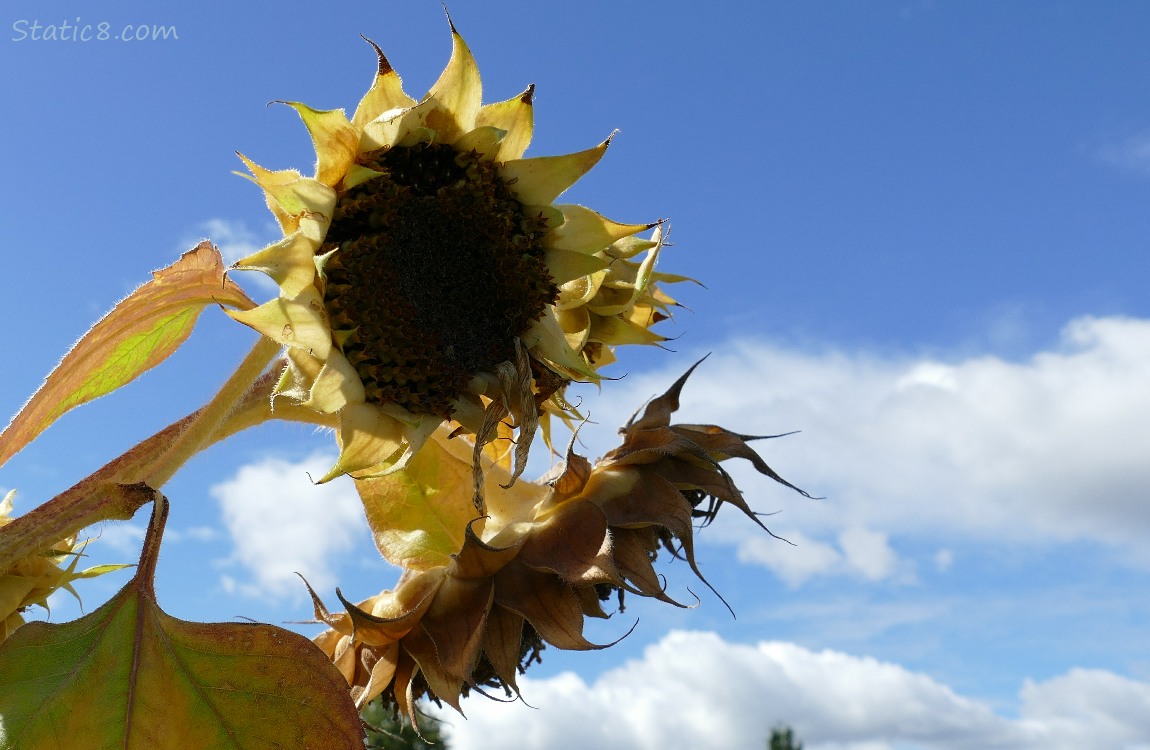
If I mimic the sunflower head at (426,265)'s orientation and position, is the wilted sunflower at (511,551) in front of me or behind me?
behind

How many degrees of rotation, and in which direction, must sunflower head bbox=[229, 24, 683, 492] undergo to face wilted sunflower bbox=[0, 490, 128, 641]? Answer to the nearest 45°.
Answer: approximately 135° to its right

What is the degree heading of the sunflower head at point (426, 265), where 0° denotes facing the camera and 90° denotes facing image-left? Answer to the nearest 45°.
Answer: approximately 0°
